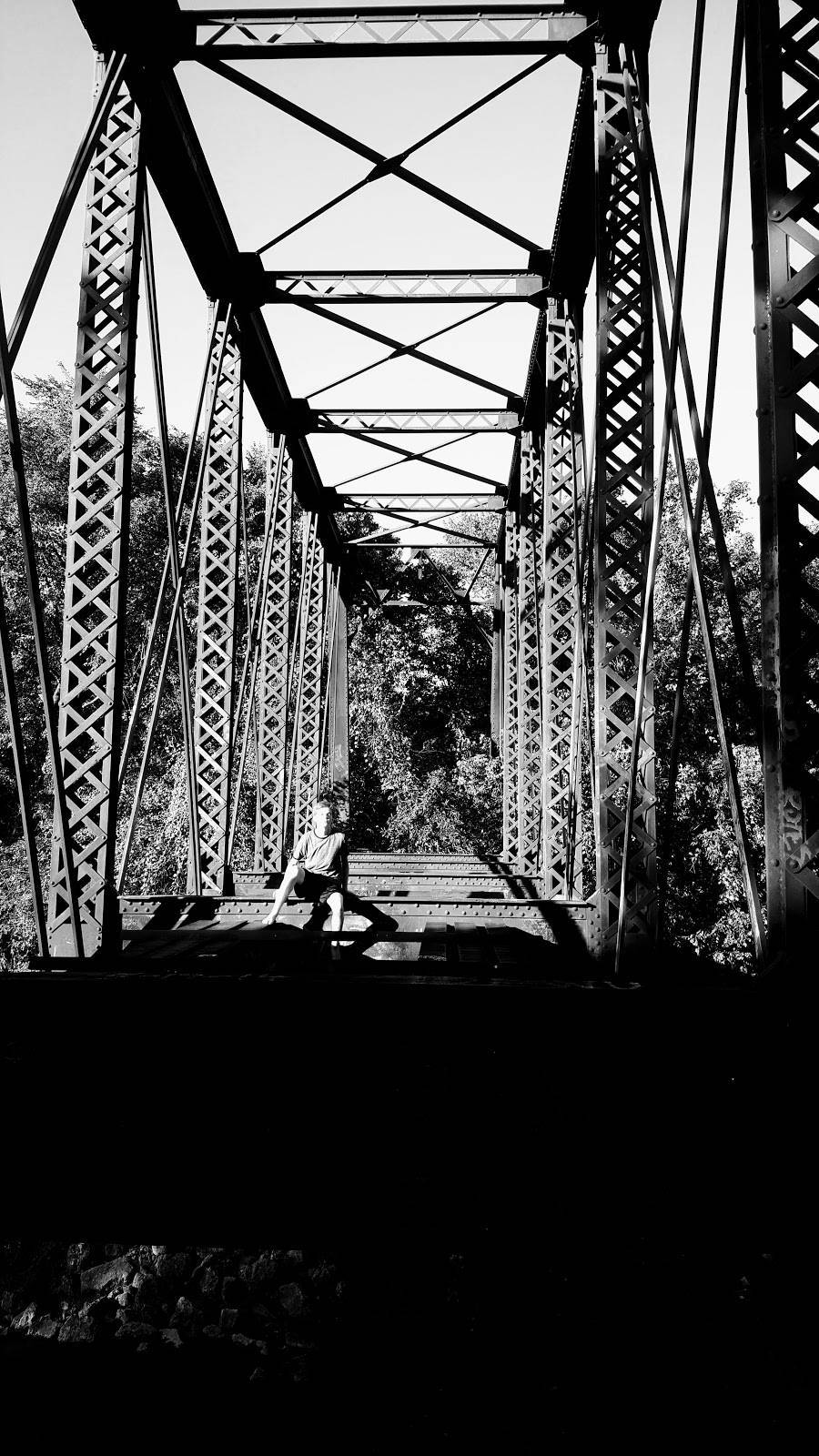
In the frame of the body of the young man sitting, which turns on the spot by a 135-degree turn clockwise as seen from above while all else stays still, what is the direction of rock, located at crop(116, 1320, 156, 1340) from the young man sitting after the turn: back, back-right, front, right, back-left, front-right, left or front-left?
back-left

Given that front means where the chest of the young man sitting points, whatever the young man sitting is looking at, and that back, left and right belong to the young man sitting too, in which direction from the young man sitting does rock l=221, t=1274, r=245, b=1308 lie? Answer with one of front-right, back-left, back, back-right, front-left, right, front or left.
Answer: front

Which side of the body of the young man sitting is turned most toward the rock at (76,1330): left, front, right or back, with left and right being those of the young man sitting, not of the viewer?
front

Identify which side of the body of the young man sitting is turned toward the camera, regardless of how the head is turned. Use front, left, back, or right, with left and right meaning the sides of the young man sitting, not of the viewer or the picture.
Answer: front

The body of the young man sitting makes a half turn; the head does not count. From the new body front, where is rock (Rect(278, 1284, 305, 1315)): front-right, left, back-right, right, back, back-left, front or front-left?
back

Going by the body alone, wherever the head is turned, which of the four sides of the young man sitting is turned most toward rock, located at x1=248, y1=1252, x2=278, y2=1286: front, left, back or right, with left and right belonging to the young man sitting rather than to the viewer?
front
